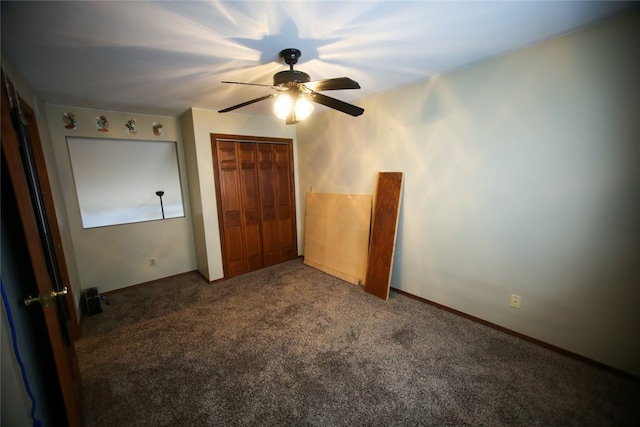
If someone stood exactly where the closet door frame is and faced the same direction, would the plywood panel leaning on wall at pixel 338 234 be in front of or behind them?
in front

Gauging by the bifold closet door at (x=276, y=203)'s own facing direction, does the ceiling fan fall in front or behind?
in front

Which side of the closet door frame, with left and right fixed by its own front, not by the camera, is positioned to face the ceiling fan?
front

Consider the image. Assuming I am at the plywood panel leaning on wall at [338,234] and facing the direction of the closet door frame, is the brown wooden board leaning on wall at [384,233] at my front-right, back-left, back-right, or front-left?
back-left

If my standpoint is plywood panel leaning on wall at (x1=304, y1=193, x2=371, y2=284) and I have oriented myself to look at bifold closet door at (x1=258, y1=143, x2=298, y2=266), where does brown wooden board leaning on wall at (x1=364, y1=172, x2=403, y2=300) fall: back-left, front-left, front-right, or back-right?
back-left

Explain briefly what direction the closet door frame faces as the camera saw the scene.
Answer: facing the viewer and to the right of the viewer

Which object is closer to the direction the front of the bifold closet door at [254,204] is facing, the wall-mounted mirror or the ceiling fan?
the ceiling fan
